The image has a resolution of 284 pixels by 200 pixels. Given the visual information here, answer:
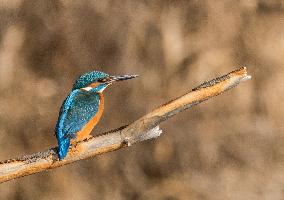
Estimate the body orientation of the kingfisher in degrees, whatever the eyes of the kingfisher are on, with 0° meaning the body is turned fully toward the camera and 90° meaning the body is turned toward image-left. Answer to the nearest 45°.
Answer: approximately 270°
